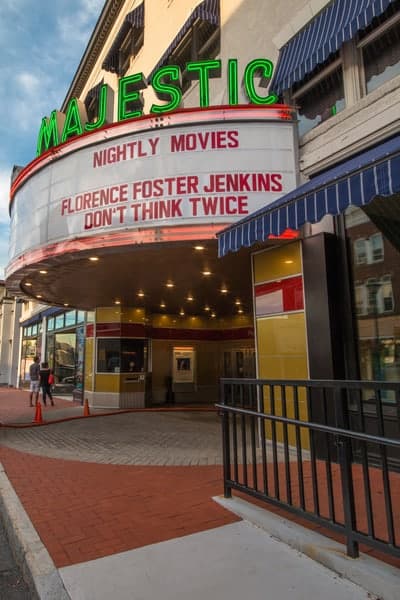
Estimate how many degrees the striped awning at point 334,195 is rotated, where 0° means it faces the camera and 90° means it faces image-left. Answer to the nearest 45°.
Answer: approximately 45°

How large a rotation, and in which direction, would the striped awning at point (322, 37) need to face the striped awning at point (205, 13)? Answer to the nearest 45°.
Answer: approximately 90° to its right

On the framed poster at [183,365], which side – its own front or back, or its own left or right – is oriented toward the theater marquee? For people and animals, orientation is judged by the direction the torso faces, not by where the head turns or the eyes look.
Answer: front

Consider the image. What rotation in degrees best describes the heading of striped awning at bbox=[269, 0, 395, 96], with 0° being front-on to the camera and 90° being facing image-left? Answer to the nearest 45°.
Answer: approximately 45°

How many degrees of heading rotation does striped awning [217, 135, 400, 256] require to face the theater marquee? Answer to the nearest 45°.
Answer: approximately 90° to its right

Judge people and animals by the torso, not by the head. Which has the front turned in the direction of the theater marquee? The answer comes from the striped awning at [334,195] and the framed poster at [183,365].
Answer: the framed poster

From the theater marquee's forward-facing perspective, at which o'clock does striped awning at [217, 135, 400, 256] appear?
The striped awning is roughly at 10 o'clock from the theater marquee.

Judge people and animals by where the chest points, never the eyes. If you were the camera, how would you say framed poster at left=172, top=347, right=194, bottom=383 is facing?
facing the viewer

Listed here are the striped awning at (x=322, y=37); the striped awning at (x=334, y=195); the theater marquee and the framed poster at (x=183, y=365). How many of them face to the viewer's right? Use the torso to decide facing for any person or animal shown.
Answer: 0

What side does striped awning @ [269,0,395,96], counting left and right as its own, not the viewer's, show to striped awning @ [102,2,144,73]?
right

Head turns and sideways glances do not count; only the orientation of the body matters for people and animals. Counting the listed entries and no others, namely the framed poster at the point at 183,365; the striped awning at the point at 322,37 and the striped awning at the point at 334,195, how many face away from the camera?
0
